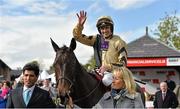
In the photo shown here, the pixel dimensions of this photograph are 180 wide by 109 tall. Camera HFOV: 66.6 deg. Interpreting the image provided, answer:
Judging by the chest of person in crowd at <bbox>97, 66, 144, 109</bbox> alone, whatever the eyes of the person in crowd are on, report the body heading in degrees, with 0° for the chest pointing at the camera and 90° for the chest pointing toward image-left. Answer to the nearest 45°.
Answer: approximately 45°

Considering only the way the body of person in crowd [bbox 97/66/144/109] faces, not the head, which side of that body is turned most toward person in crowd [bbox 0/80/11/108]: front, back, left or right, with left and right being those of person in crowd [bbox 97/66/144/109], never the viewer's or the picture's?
right

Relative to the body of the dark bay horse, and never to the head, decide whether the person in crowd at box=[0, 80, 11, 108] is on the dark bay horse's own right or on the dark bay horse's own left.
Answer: on the dark bay horse's own right
